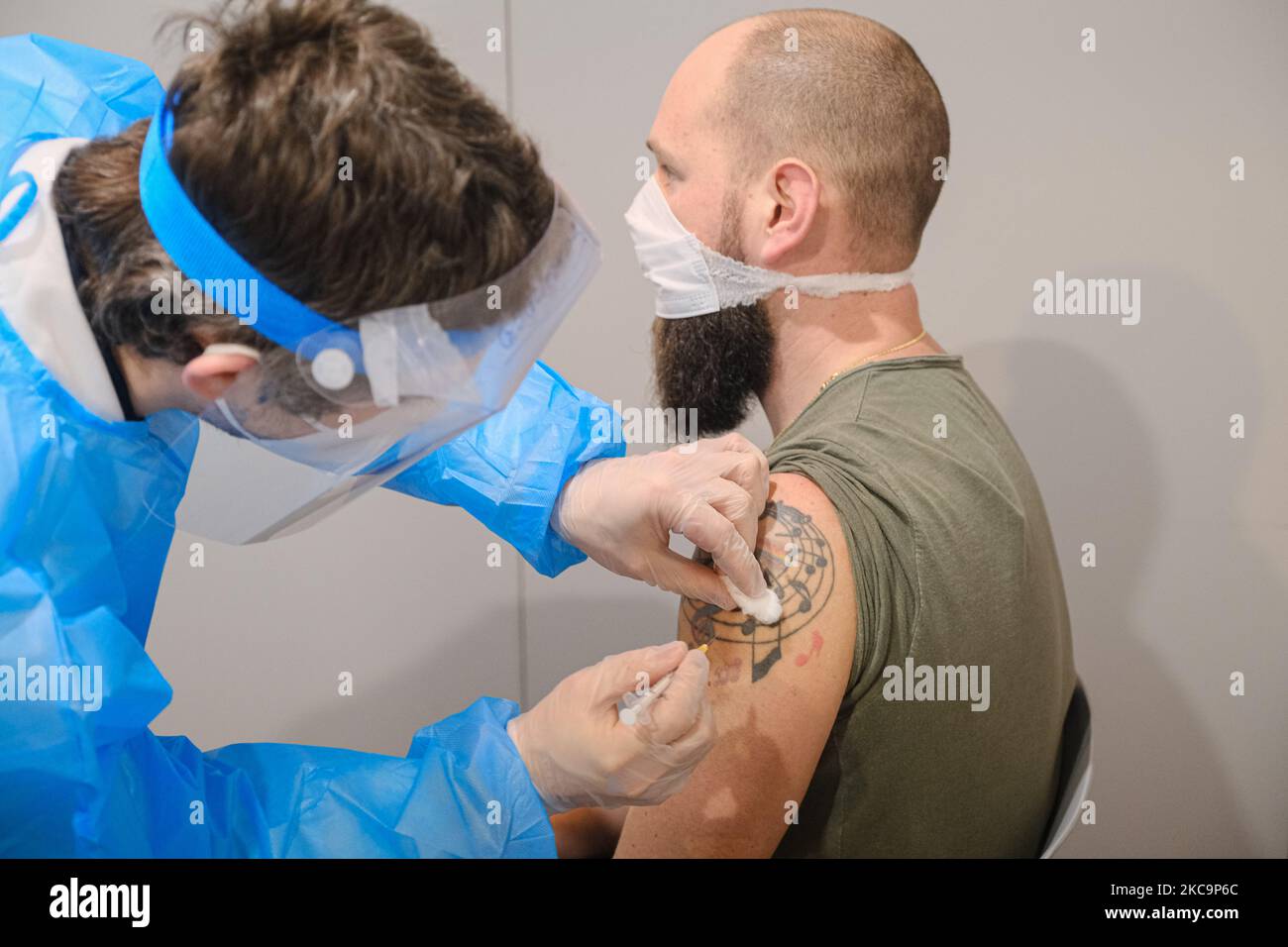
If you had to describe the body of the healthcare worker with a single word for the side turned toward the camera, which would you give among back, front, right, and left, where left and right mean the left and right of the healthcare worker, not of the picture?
right
